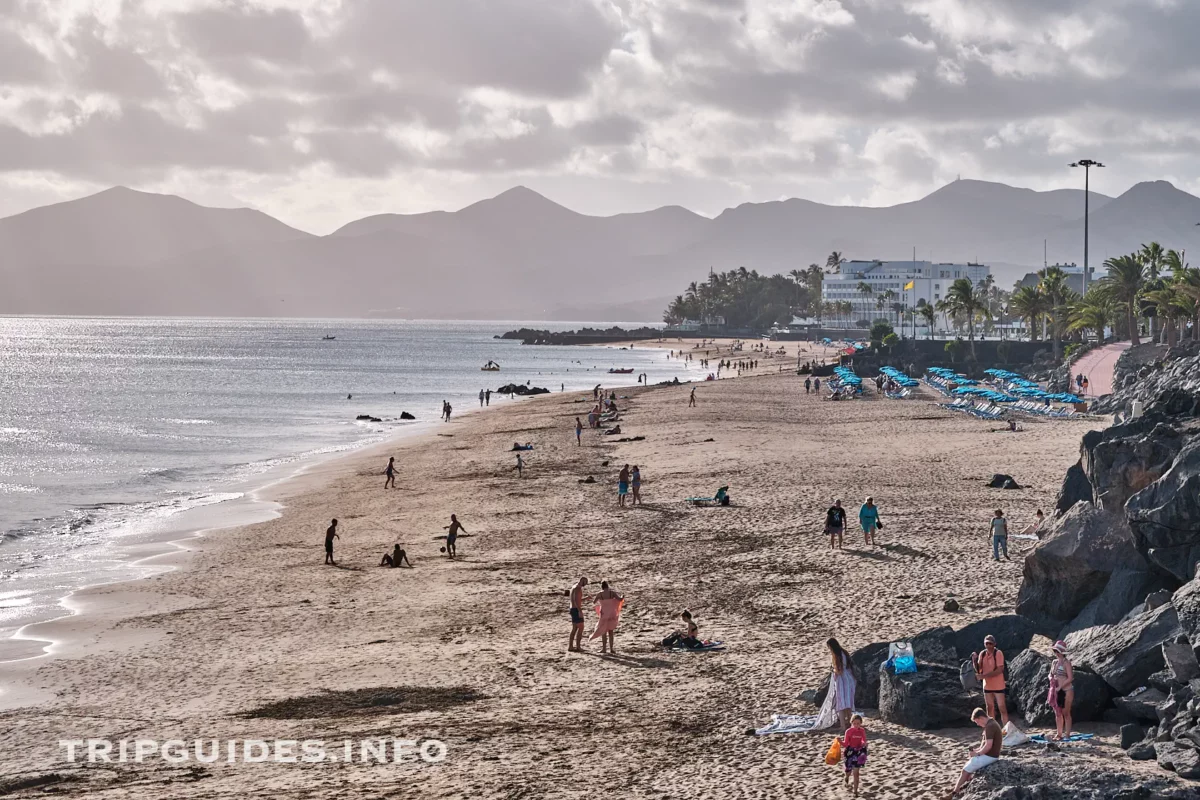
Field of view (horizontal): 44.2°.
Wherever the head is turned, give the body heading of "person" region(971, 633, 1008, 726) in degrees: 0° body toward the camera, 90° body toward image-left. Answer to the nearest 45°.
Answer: approximately 45°

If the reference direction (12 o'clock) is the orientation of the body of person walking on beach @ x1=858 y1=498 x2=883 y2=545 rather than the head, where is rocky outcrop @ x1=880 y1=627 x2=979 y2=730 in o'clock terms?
The rocky outcrop is roughly at 12 o'clock from the person walking on beach.

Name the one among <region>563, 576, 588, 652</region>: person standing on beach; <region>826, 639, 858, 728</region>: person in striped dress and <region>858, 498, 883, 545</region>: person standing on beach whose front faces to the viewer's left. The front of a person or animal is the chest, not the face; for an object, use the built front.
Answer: <region>826, 639, 858, 728</region>: person in striped dress

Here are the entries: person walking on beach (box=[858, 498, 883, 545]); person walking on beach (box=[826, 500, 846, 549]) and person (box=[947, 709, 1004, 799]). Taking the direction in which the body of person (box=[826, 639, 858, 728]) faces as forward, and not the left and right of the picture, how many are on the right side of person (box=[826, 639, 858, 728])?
2

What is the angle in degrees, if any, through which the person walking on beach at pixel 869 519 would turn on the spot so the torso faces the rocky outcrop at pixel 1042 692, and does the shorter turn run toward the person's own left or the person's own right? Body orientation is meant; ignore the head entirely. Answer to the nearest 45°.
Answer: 0° — they already face it

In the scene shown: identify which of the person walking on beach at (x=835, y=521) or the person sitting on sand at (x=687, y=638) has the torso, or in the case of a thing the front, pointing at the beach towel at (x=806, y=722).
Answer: the person walking on beach

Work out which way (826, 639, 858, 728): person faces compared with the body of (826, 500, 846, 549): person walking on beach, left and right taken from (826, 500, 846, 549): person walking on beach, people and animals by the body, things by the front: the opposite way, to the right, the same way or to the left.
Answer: to the right

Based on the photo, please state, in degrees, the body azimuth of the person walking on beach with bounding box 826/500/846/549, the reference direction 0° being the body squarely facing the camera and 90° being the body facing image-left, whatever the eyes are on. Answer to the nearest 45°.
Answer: approximately 0°

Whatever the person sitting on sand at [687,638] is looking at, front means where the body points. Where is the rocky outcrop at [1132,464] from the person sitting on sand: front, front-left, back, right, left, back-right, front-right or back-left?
back
